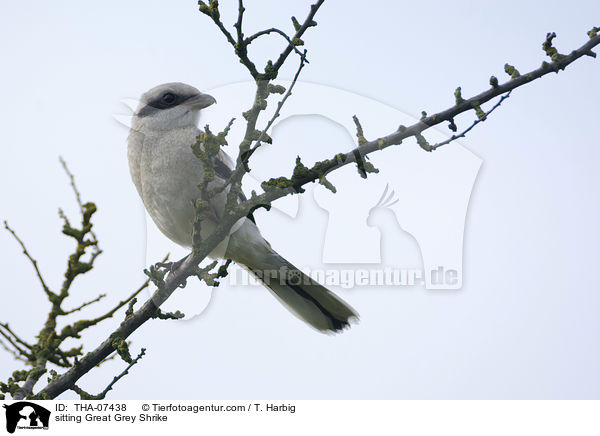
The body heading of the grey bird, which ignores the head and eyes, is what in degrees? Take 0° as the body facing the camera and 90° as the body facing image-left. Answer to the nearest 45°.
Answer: approximately 45°
